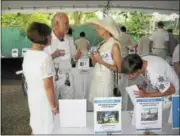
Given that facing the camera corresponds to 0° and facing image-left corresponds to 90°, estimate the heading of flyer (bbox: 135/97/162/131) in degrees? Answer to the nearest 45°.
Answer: approximately 0°

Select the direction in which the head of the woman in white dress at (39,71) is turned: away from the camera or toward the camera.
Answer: away from the camera

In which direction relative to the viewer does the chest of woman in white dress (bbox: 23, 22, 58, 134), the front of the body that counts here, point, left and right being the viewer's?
facing away from the viewer and to the right of the viewer
